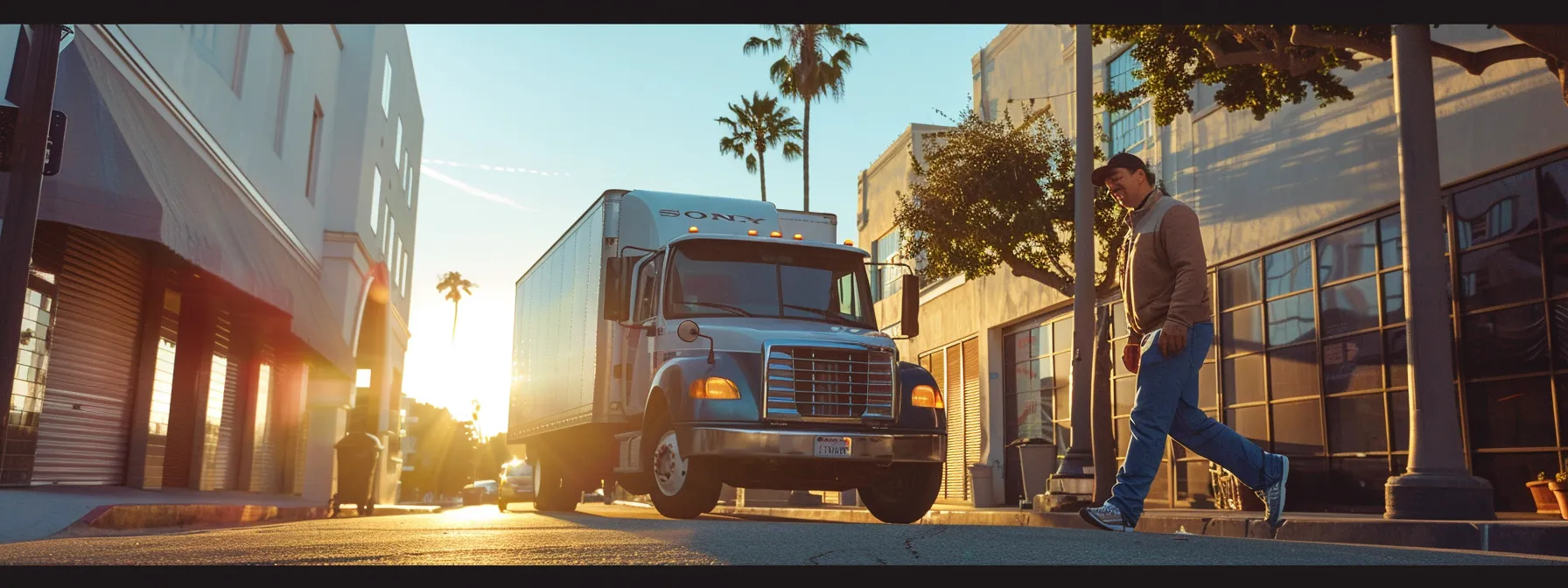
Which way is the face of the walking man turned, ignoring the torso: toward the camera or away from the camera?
toward the camera

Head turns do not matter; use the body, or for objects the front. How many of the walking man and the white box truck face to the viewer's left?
1

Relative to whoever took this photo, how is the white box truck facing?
facing the viewer and to the right of the viewer

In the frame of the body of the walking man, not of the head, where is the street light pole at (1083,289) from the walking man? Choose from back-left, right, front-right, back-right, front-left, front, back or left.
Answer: right

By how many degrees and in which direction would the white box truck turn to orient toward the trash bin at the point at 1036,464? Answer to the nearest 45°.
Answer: approximately 90° to its left

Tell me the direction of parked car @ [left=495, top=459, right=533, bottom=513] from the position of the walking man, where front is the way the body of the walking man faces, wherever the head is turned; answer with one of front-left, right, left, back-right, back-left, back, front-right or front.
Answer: front-right

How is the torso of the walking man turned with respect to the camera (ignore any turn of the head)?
to the viewer's left

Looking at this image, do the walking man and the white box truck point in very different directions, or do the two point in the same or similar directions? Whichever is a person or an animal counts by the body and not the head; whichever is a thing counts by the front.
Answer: very different directions

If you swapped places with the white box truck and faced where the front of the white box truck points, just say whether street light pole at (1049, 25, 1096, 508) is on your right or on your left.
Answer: on your left

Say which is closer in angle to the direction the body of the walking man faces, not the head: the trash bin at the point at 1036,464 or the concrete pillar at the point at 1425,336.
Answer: the trash bin

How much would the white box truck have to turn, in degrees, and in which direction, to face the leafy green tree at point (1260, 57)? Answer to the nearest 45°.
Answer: approximately 45° to its left

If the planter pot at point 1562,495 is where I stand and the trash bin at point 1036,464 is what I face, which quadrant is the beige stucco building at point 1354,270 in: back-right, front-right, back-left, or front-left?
front-right
